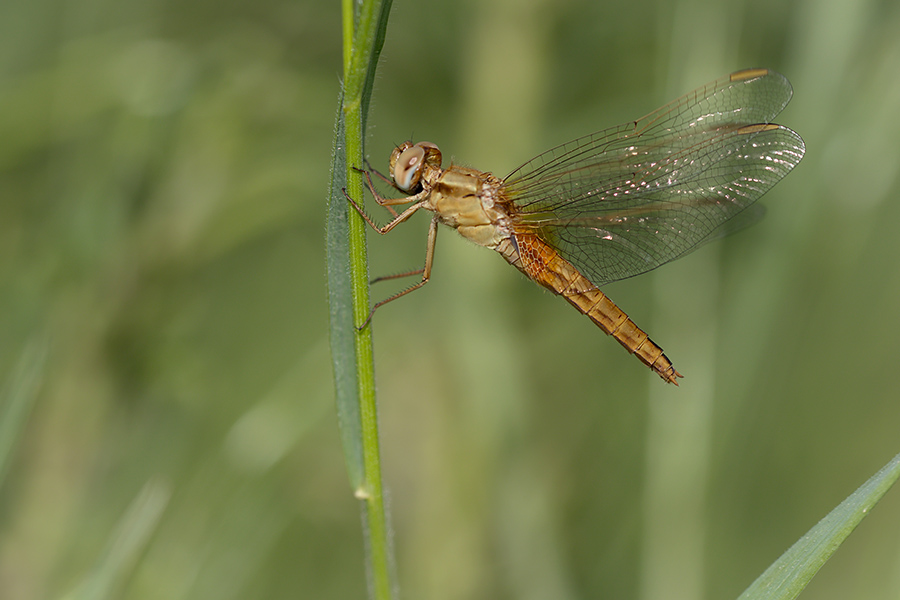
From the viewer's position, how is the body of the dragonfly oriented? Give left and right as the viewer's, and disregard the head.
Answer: facing to the left of the viewer
